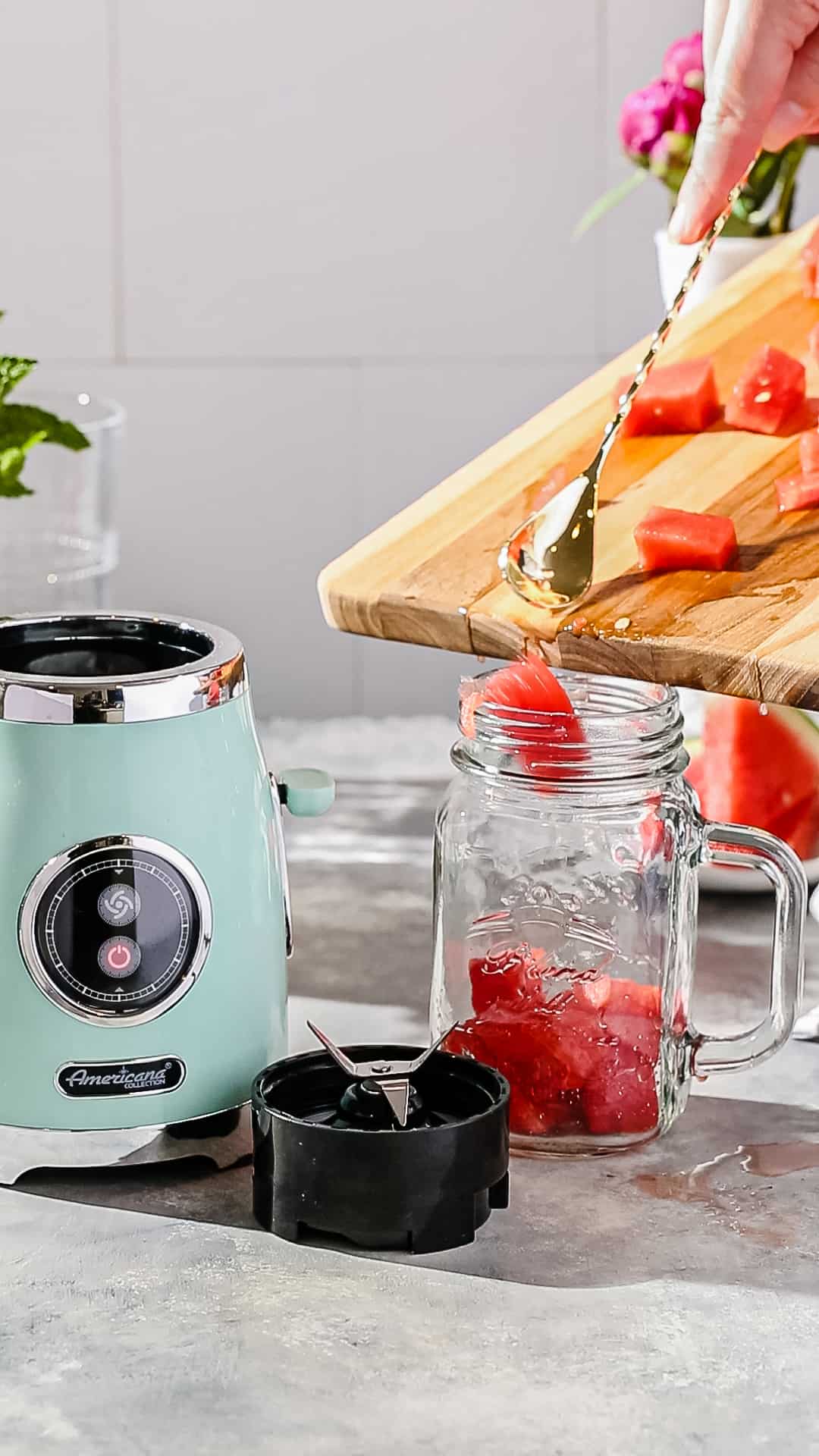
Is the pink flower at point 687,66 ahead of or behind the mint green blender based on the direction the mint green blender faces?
behind

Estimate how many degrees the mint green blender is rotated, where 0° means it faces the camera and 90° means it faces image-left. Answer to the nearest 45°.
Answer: approximately 0°

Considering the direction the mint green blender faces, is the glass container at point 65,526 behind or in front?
behind
